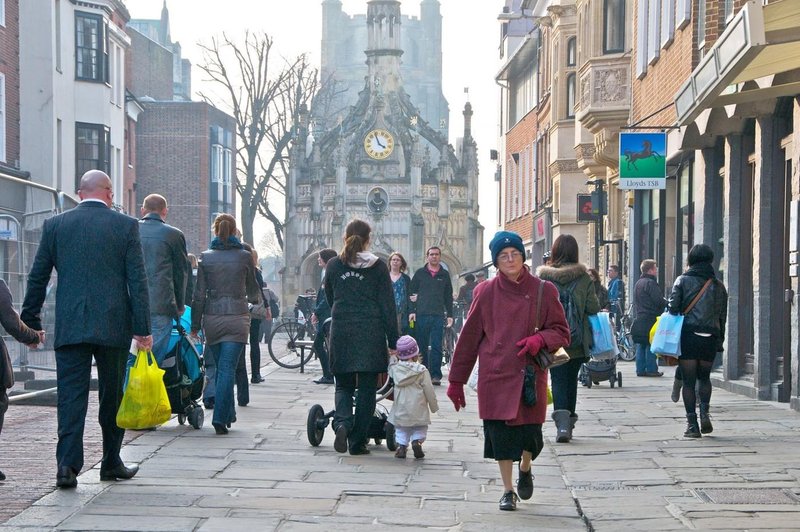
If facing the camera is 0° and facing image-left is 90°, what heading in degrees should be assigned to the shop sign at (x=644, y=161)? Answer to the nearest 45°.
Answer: approximately 0°

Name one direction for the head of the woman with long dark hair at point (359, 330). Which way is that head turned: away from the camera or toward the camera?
away from the camera

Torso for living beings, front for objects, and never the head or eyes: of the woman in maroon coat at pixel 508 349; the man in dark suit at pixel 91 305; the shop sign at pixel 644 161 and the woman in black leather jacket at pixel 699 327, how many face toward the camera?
2

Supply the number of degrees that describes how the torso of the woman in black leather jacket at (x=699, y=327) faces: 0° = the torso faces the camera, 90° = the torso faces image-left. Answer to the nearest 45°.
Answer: approximately 180°

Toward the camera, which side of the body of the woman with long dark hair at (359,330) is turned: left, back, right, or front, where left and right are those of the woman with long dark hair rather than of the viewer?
back

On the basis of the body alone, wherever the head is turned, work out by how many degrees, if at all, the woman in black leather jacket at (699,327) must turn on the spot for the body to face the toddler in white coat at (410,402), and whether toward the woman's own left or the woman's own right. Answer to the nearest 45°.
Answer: approximately 135° to the woman's own left

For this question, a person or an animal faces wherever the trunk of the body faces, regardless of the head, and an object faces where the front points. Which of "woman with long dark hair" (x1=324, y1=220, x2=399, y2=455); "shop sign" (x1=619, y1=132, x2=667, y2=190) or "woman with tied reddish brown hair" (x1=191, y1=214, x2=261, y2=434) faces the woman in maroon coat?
the shop sign

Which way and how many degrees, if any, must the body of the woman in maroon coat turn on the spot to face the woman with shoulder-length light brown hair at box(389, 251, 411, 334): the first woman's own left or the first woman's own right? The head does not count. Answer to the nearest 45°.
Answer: approximately 180°

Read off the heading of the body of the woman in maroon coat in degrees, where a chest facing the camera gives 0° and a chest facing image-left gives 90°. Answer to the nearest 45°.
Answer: approximately 0°
